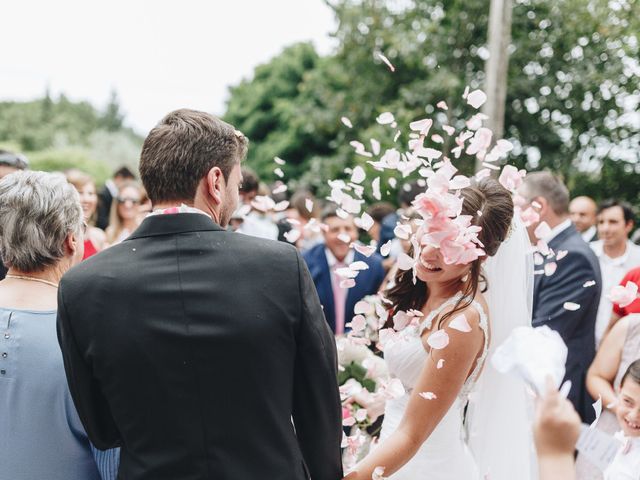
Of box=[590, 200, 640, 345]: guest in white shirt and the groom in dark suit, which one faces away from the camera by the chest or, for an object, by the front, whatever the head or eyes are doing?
the groom in dark suit

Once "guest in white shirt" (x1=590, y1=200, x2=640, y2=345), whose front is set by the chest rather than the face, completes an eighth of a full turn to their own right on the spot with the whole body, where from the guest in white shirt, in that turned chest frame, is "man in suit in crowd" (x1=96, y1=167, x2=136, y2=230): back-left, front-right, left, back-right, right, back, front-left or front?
front

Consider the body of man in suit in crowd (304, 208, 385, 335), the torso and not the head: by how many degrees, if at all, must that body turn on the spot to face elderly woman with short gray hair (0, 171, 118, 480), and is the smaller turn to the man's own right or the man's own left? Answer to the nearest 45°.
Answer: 0° — they already face them

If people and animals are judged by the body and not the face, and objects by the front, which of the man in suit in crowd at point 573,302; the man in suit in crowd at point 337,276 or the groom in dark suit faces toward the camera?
the man in suit in crowd at point 337,276

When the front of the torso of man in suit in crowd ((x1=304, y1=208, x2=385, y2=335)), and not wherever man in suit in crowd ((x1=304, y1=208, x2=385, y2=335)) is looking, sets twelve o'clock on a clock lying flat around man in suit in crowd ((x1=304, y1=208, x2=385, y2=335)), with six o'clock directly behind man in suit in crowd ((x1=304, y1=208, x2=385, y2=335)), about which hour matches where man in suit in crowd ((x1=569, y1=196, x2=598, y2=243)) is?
man in suit in crowd ((x1=569, y1=196, x2=598, y2=243)) is roughly at 8 o'clock from man in suit in crowd ((x1=304, y1=208, x2=385, y2=335)).

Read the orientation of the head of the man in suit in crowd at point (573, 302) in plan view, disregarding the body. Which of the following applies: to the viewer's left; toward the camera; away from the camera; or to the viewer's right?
to the viewer's left

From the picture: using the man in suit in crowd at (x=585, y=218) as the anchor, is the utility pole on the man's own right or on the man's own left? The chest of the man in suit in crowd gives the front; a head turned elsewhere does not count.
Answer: on the man's own right

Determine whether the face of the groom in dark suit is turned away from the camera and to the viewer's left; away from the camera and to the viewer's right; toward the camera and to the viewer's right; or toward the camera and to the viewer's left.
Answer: away from the camera and to the viewer's right

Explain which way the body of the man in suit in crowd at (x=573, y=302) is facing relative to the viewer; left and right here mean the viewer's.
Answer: facing to the left of the viewer

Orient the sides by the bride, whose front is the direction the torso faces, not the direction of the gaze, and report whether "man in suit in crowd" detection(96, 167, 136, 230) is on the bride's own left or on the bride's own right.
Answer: on the bride's own right

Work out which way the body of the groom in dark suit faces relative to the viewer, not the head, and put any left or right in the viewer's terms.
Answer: facing away from the viewer

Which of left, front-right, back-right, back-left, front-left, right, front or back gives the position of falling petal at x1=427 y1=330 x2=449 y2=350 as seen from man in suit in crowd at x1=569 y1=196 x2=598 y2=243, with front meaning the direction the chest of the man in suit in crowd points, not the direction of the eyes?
front-left

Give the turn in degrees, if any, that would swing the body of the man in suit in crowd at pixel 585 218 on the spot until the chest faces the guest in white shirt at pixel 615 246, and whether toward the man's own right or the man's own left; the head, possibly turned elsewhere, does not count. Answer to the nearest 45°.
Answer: approximately 45° to the man's own left

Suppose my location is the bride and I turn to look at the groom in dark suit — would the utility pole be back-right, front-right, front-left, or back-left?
back-right

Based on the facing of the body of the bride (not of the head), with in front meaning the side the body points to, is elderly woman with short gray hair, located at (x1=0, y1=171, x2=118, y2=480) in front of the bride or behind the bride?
in front

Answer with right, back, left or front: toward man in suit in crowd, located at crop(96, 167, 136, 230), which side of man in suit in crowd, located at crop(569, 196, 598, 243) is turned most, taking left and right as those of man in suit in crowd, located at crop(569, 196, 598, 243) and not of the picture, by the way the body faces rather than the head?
front
